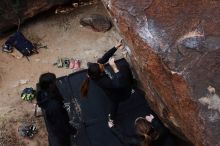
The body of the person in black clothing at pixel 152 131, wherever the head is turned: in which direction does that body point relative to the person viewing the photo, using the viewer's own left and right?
facing away from the viewer and to the left of the viewer
